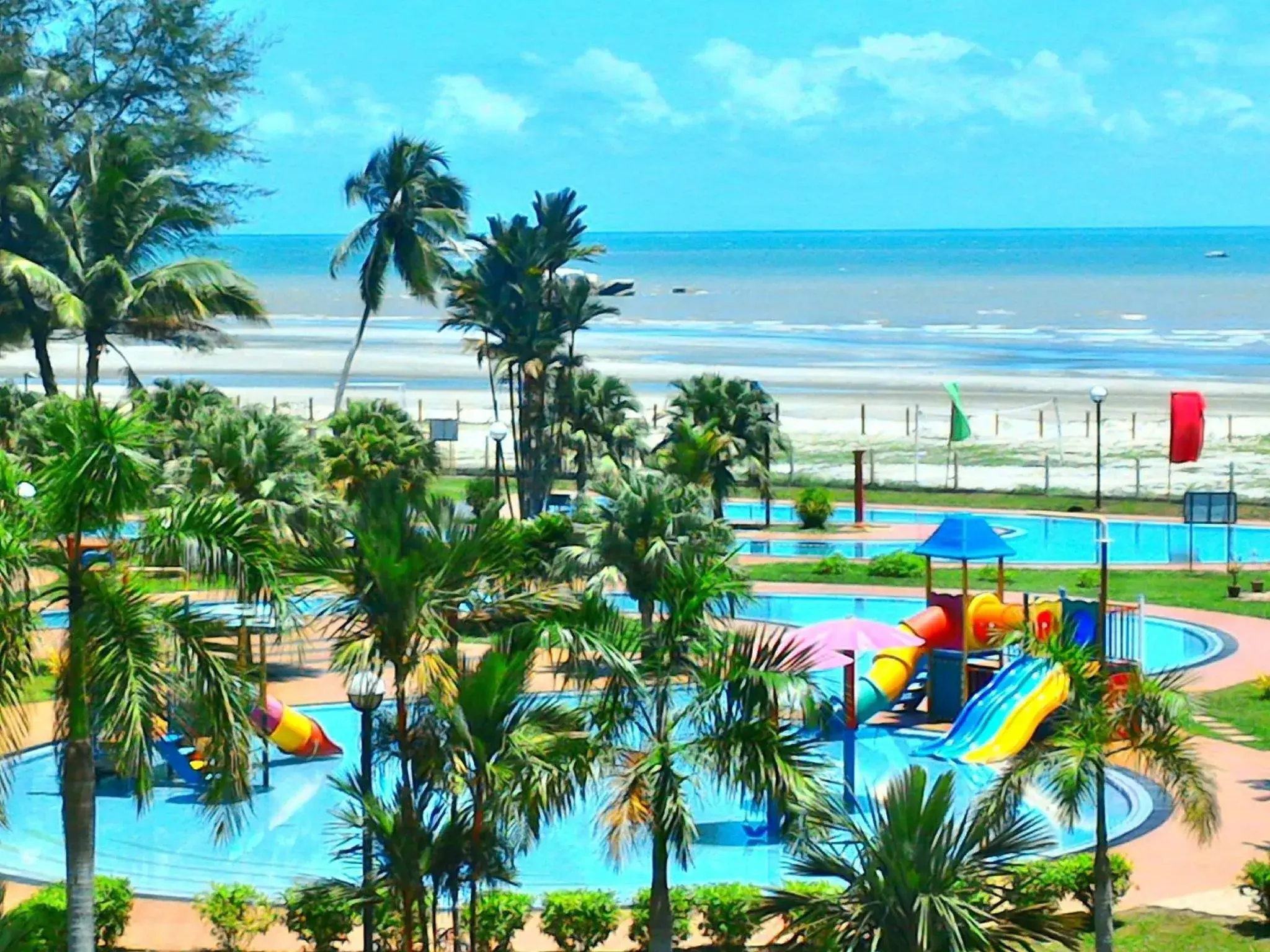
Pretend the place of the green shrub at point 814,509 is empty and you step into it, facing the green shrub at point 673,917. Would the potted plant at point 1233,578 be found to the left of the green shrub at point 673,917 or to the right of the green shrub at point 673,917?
left

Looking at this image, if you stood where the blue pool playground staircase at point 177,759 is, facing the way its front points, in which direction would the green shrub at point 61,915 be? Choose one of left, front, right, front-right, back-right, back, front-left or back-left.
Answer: front-right

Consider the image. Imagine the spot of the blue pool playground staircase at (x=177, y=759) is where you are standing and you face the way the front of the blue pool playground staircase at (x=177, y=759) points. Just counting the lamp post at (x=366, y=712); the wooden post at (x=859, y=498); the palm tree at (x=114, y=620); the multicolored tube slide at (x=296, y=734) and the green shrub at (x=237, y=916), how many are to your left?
2

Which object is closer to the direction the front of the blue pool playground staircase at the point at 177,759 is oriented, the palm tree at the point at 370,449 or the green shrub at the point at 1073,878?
the green shrub

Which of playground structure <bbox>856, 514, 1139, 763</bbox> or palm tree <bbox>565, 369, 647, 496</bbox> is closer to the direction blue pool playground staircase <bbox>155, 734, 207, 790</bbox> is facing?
the playground structure
